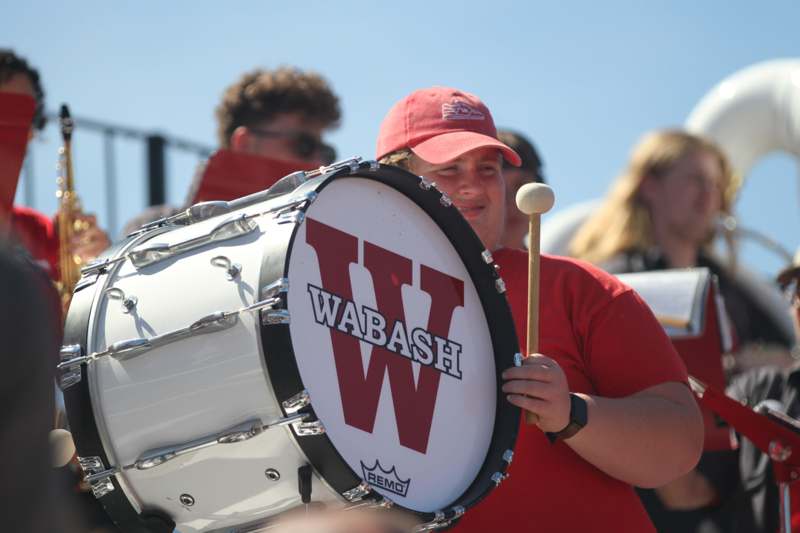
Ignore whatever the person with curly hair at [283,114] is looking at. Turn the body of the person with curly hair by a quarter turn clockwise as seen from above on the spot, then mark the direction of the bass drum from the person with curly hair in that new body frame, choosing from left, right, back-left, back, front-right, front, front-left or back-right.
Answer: front-left

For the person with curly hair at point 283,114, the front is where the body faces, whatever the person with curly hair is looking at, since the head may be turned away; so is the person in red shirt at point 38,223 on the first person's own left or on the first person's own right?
on the first person's own right

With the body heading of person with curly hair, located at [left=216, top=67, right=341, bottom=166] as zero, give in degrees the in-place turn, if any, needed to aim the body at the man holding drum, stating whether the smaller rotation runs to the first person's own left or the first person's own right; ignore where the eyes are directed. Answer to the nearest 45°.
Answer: approximately 45° to the first person's own right

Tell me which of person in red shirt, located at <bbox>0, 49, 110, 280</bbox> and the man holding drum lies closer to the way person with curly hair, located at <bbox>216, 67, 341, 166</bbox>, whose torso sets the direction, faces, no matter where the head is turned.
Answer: the man holding drum

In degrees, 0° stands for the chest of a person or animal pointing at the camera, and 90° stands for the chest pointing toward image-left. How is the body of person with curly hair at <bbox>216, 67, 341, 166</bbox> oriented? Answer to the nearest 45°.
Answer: approximately 315°
